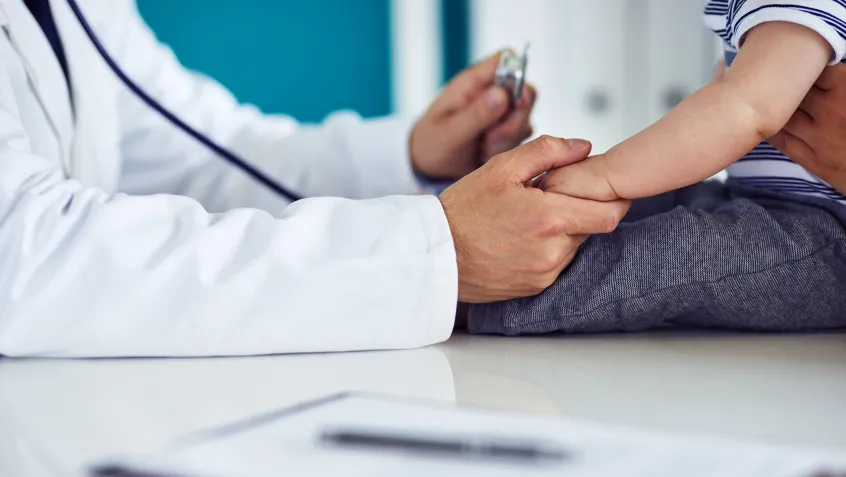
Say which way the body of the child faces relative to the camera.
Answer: to the viewer's left

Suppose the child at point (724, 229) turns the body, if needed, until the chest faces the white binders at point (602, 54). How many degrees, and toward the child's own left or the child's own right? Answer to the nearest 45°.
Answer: approximately 90° to the child's own right
